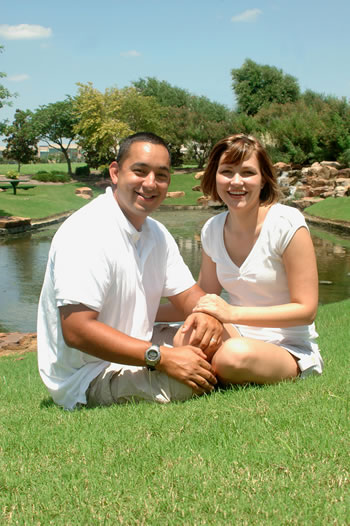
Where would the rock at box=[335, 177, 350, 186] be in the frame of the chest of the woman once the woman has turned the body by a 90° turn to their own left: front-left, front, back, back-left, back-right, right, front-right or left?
back-left

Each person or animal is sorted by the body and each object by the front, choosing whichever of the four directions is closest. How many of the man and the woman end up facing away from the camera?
0

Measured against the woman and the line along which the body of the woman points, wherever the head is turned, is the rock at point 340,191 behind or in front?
behind

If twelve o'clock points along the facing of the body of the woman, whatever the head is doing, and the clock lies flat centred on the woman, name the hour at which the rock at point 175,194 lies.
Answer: The rock is roughly at 4 o'clock from the woman.

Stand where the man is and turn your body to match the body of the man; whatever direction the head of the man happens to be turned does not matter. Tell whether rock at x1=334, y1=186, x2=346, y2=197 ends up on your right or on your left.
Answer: on your left

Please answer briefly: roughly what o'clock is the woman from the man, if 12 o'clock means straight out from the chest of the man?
The woman is roughly at 10 o'clock from the man.

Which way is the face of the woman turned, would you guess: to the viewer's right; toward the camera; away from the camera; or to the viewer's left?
toward the camera

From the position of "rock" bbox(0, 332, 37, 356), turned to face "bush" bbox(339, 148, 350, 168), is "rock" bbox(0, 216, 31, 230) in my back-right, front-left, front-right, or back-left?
front-left

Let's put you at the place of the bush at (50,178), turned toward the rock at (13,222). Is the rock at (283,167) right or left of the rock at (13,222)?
left

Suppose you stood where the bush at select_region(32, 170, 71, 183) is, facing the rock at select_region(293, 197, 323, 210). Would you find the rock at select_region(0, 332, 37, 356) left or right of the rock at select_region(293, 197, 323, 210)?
right

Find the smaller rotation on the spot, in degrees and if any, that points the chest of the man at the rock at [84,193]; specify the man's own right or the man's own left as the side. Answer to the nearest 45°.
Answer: approximately 135° to the man's own left

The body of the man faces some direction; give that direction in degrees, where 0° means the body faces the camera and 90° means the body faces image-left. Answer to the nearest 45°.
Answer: approximately 315°

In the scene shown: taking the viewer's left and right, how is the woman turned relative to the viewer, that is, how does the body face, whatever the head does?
facing the viewer and to the left of the viewer
